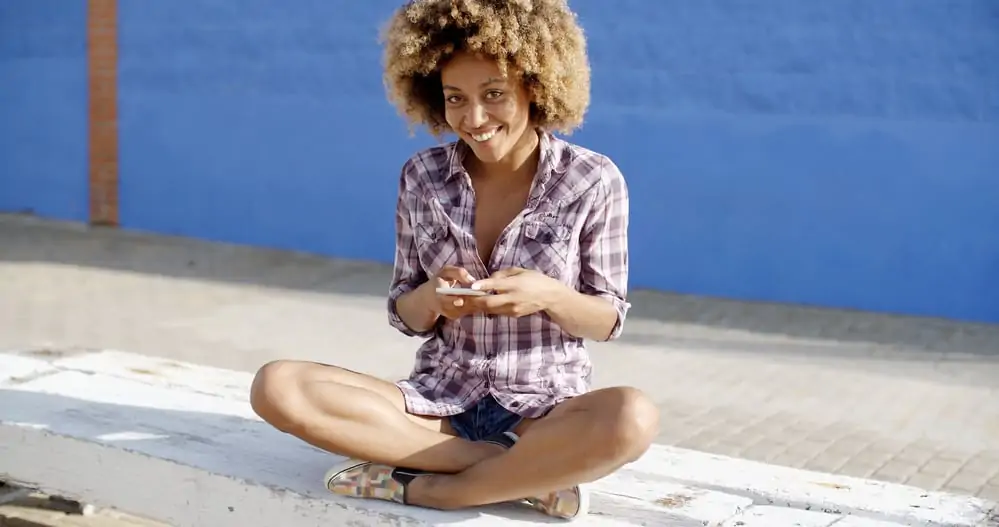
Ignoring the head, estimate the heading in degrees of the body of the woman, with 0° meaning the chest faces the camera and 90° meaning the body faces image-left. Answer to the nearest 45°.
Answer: approximately 0°
